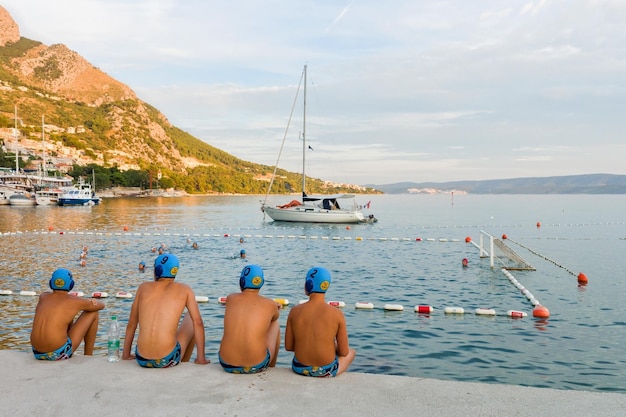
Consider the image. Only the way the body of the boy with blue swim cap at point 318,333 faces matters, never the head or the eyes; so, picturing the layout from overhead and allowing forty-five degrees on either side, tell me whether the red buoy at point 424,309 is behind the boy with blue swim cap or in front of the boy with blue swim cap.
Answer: in front

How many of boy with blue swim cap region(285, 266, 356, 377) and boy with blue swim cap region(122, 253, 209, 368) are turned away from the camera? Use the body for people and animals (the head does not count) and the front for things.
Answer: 2

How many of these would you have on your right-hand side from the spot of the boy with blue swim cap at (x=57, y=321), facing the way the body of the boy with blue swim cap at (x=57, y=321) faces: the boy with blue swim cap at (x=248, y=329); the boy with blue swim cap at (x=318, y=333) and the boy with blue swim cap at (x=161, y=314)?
3

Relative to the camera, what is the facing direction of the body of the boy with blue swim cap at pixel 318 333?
away from the camera

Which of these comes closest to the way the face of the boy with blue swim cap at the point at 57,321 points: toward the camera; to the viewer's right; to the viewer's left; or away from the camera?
away from the camera

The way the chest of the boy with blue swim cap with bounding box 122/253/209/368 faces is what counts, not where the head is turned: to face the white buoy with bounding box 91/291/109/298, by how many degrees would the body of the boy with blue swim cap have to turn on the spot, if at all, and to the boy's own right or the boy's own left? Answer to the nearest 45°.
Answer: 0° — they already face it

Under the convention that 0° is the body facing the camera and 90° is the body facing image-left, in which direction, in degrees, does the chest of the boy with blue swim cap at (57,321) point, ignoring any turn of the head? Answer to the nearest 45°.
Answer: approximately 225°

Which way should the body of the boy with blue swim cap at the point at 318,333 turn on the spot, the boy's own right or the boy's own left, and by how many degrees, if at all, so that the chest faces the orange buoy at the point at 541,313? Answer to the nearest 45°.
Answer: approximately 45° to the boy's own right

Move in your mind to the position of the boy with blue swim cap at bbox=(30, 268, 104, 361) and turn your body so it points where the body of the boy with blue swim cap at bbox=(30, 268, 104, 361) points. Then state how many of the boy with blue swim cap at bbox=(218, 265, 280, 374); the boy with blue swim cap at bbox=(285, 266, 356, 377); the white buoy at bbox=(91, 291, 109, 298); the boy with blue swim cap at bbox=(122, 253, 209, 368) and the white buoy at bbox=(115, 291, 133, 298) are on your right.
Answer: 3

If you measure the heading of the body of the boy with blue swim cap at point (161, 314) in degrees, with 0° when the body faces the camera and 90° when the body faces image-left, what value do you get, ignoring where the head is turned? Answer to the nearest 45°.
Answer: approximately 180°

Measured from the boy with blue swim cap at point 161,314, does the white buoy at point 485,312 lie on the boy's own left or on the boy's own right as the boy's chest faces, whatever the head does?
on the boy's own right

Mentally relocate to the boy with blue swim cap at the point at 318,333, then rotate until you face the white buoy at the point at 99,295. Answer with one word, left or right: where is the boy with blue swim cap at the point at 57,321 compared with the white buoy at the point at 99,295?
left

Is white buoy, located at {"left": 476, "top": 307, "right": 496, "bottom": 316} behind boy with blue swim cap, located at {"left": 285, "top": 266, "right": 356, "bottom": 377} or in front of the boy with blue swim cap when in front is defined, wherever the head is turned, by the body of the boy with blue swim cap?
in front
